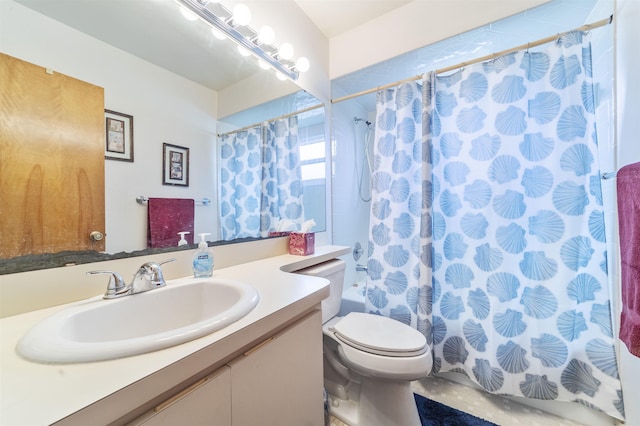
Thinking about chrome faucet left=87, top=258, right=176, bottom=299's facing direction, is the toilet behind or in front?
in front

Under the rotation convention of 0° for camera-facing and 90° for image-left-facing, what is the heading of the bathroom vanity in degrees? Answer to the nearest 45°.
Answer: approximately 315°
